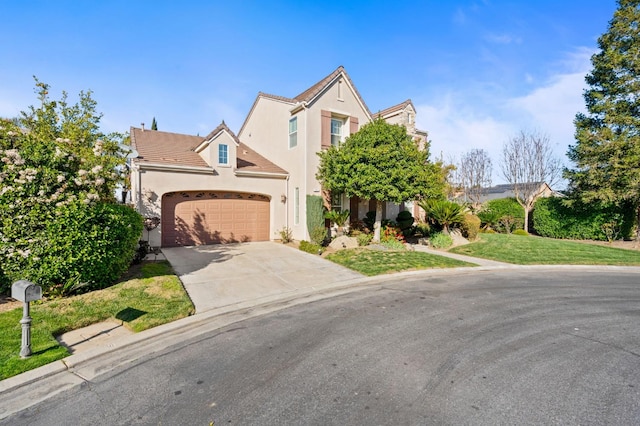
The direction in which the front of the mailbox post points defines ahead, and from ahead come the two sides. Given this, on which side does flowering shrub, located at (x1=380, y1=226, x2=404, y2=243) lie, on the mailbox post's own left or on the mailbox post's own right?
on the mailbox post's own left

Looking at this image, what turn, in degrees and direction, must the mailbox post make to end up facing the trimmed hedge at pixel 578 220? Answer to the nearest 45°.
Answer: approximately 45° to its left

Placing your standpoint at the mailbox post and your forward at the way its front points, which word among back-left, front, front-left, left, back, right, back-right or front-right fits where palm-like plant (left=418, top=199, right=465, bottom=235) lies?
front-left

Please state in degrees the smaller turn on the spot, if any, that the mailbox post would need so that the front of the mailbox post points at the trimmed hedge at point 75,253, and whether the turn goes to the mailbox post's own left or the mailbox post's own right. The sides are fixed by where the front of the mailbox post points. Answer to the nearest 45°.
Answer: approximately 135° to the mailbox post's own left

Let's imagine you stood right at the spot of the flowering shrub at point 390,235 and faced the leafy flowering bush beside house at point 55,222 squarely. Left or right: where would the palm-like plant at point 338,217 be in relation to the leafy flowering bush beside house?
right

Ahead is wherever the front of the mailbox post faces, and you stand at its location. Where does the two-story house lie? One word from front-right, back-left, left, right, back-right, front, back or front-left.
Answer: left

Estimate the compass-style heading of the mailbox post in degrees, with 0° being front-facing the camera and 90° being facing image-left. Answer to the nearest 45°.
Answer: approximately 315°

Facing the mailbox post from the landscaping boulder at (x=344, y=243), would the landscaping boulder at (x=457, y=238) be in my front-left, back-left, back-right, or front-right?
back-left
